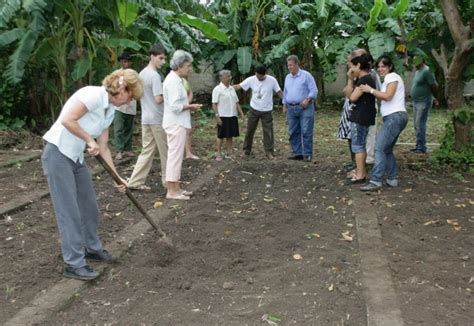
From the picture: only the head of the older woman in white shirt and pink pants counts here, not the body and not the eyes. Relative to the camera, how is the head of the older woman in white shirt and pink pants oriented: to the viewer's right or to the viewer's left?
to the viewer's right

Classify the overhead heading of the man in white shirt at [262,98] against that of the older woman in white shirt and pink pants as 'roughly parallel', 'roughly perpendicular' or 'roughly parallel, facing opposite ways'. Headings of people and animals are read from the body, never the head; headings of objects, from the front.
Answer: roughly perpendicular

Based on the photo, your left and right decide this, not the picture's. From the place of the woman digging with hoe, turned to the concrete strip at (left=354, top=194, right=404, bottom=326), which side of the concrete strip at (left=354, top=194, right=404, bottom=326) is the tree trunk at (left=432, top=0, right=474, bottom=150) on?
left

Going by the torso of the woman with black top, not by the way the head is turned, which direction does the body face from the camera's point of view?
to the viewer's left

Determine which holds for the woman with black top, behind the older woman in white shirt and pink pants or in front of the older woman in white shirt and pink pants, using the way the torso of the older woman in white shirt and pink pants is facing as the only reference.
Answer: in front

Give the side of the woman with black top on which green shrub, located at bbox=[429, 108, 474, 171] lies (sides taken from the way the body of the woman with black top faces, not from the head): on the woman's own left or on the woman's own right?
on the woman's own right

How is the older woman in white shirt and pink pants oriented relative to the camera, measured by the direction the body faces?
to the viewer's right

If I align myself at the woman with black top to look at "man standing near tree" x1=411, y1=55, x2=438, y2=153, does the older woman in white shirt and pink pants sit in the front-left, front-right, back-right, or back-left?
back-left

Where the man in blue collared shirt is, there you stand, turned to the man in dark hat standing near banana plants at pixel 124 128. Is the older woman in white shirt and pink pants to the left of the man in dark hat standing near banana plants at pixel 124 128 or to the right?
left

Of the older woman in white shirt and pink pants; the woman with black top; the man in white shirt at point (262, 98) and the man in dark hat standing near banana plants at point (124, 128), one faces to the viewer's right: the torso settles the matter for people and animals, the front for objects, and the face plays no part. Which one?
the older woman in white shirt and pink pants

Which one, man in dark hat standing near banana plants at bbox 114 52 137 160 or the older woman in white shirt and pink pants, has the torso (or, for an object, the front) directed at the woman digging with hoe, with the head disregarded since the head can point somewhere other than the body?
the man in dark hat standing near banana plants

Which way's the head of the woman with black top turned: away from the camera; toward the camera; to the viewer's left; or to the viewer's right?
to the viewer's left

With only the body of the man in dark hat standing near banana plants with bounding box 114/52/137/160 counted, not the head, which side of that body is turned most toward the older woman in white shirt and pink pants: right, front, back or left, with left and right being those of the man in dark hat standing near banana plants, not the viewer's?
front
